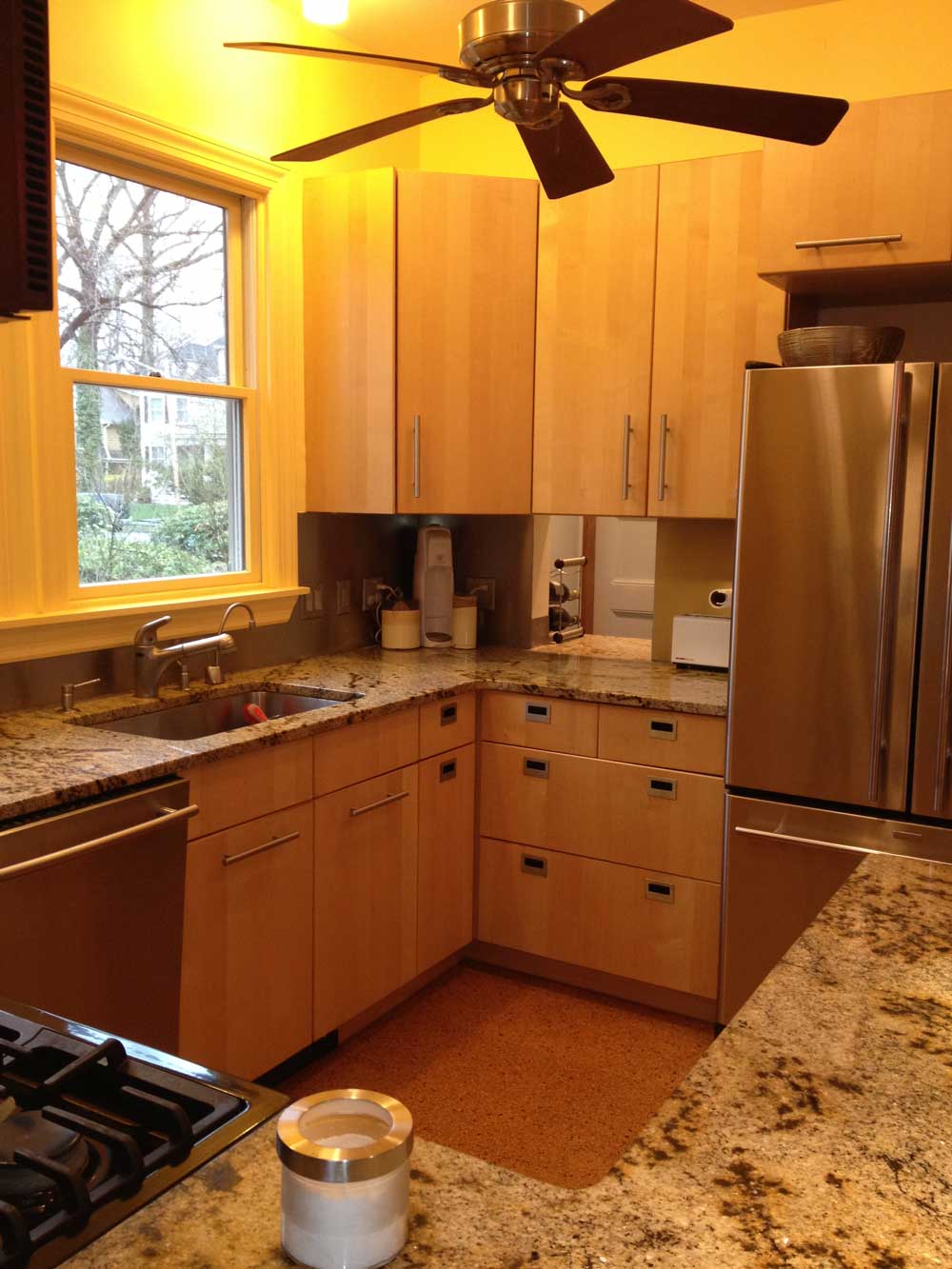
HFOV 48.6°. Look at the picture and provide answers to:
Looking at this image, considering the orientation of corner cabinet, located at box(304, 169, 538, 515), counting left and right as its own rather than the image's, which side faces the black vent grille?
front

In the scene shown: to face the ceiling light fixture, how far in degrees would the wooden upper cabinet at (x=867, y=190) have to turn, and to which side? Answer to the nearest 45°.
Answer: approximately 90° to its right

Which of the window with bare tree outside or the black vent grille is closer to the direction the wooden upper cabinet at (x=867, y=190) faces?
the black vent grille

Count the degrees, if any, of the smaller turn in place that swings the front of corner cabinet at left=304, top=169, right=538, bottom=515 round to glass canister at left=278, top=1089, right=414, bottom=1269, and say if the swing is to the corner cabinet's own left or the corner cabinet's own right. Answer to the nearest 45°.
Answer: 0° — it already faces it

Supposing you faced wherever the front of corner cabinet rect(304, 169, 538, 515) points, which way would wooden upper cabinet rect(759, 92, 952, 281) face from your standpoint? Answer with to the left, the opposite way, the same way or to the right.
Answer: the same way

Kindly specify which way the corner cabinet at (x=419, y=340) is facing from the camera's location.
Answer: facing the viewer

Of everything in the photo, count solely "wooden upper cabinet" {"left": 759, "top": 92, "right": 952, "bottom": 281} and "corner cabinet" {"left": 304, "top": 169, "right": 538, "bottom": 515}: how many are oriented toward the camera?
2

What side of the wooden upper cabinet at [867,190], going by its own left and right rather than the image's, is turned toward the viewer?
front

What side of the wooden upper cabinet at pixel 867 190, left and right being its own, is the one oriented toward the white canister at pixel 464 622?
right

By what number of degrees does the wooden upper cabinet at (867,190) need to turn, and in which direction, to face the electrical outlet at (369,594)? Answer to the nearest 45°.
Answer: approximately 90° to its right

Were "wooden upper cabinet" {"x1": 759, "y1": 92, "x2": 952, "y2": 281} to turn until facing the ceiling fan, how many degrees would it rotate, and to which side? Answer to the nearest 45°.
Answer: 0° — it already faces it

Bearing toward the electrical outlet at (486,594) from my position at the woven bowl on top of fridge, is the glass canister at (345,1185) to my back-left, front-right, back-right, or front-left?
back-left

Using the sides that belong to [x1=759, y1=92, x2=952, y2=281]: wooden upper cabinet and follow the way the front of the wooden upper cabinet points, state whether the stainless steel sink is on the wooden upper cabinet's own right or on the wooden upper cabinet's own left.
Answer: on the wooden upper cabinet's own right

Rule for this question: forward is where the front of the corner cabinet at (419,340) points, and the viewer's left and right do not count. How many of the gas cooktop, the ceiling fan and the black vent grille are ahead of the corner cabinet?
3

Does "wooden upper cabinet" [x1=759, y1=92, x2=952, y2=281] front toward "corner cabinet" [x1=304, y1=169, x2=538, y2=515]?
no

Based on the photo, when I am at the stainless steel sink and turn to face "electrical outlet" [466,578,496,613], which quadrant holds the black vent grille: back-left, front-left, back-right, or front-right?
back-right
